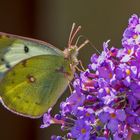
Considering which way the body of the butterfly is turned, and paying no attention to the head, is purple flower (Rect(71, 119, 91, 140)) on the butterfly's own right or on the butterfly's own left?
on the butterfly's own right

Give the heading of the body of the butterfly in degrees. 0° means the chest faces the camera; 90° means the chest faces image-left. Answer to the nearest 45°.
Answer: approximately 270°
